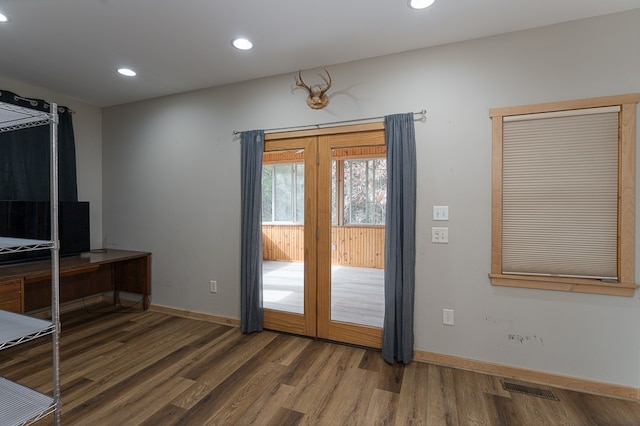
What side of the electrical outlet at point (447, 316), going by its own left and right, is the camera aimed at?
front

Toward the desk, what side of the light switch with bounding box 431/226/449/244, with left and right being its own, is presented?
right

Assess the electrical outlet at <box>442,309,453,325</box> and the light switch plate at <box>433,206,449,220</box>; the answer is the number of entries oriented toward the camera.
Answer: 2

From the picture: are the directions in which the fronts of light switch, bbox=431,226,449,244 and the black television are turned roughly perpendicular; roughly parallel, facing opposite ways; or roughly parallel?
roughly perpendicular

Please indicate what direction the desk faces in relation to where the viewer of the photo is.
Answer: facing the viewer and to the right of the viewer

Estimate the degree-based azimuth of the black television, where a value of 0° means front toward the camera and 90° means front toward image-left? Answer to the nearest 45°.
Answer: approximately 315°

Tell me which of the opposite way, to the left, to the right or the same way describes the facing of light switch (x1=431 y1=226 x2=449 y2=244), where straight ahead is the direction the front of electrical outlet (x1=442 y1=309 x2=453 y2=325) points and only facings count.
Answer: the same way

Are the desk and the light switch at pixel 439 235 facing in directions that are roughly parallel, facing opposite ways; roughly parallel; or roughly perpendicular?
roughly perpendicular

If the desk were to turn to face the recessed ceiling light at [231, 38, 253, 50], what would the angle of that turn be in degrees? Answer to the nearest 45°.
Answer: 0° — it already faces it

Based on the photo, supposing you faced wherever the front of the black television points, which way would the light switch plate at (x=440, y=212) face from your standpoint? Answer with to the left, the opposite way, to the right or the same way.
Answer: to the right

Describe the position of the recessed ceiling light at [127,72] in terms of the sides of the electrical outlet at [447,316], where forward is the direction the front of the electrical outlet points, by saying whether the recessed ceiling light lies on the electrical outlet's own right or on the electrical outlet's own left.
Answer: on the electrical outlet's own right

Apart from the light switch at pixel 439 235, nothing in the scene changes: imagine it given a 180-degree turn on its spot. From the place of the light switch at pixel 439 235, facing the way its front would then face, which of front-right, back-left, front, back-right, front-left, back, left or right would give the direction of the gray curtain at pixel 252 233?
left

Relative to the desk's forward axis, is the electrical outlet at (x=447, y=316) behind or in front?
in front

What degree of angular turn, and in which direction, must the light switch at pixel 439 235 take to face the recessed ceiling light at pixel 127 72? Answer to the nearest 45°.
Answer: approximately 90° to its right

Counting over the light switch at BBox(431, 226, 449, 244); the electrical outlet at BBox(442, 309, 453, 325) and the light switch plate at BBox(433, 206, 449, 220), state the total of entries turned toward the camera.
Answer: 3

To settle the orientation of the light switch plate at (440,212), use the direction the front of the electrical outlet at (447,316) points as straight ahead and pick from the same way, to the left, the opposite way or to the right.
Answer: the same way

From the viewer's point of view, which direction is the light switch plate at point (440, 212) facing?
toward the camera

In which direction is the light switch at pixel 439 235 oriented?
toward the camera

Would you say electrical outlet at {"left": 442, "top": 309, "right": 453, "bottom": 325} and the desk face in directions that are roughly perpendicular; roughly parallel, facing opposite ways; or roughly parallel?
roughly perpendicular

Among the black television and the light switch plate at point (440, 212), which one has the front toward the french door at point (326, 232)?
the black television

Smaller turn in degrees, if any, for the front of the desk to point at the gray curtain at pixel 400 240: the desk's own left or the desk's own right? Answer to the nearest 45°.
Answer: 0° — it already faces it
